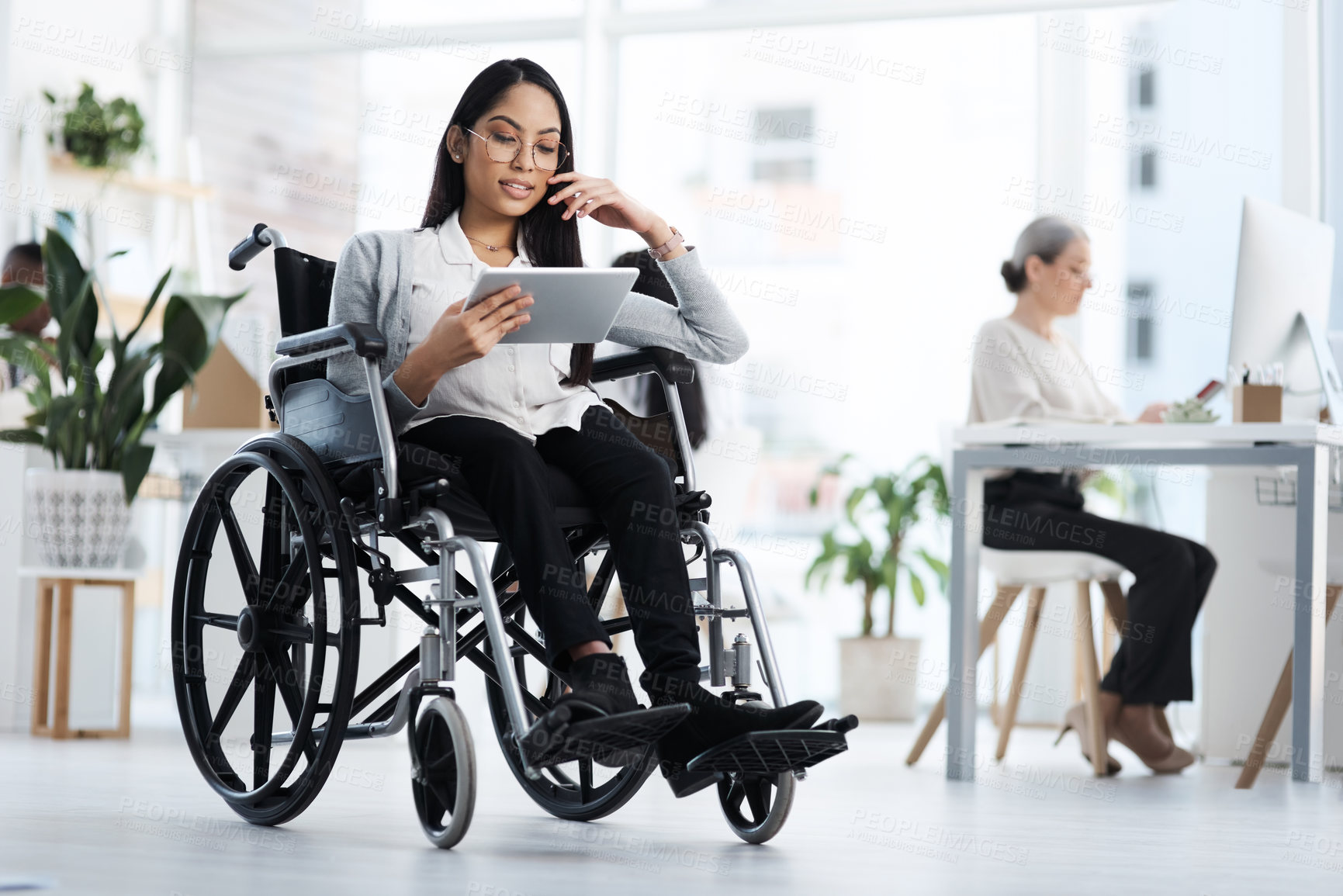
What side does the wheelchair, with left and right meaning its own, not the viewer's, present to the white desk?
left

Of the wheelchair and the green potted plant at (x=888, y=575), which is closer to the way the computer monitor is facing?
the green potted plant

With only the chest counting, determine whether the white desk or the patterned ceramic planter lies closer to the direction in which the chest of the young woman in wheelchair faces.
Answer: the white desk

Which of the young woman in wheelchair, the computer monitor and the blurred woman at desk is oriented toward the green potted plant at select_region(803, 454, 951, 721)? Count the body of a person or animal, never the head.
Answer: the computer monitor

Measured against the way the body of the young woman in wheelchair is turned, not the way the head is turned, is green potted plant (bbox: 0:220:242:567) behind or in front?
behind

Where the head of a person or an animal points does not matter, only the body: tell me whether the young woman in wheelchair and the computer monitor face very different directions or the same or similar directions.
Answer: very different directions

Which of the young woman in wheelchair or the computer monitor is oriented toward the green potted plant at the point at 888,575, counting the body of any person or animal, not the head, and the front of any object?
the computer monitor

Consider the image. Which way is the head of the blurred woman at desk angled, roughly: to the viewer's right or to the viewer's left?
to the viewer's right

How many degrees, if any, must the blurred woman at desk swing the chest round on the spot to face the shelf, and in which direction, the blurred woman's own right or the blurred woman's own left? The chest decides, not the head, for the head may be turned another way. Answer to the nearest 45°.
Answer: approximately 180°

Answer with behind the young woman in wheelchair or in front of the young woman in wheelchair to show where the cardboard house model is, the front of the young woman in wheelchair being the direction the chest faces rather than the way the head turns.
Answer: behind

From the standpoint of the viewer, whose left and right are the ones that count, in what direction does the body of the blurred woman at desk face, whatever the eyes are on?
facing to the right of the viewer

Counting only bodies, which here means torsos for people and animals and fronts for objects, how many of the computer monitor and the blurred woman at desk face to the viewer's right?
1

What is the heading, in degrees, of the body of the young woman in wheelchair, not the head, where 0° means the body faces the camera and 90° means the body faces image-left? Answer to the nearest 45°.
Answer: approximately 315°

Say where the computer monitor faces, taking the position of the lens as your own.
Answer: facing away from the viewer and to the left of the viewer

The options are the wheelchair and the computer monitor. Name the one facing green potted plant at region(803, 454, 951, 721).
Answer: the computer monitor
